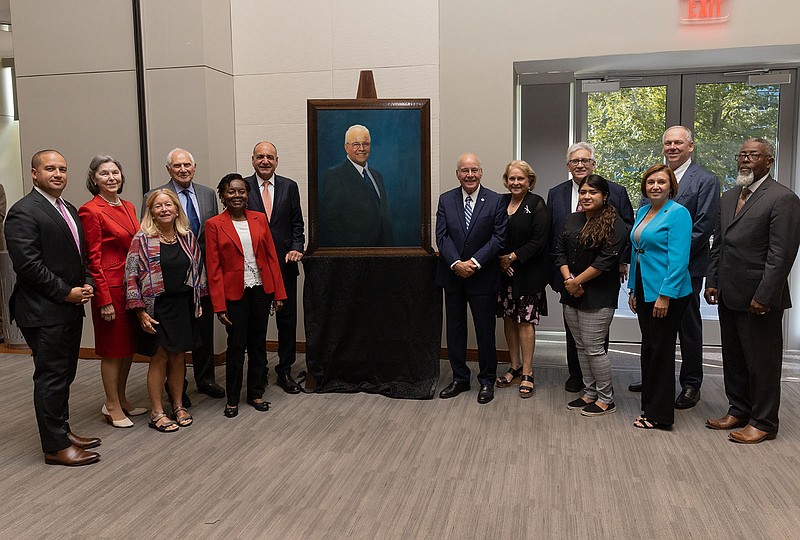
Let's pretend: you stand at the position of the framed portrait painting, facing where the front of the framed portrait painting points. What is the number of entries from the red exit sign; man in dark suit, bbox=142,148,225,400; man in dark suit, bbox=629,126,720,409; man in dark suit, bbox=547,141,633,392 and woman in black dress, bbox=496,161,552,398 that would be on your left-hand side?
4

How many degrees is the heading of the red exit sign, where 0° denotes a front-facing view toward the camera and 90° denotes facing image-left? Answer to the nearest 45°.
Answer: approximately 0°

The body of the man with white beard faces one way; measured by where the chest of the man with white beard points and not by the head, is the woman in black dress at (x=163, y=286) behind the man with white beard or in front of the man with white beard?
in front

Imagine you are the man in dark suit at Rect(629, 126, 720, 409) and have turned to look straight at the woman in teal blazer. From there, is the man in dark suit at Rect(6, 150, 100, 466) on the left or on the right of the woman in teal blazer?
right

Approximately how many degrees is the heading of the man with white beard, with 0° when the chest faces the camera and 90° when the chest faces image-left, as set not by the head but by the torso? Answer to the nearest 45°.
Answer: approximately 45°

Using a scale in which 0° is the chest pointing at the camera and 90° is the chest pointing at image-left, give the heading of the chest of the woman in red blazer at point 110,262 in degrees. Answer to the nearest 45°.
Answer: approximately 315°

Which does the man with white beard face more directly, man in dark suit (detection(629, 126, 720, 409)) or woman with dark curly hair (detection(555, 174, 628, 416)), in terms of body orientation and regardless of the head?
the woman with dark curly hair

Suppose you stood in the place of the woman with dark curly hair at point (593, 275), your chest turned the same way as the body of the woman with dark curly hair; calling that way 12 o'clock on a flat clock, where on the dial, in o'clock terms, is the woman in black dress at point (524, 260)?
The woman in black dress is roughly at 3 o'clock from the woman with dark curly hair.
